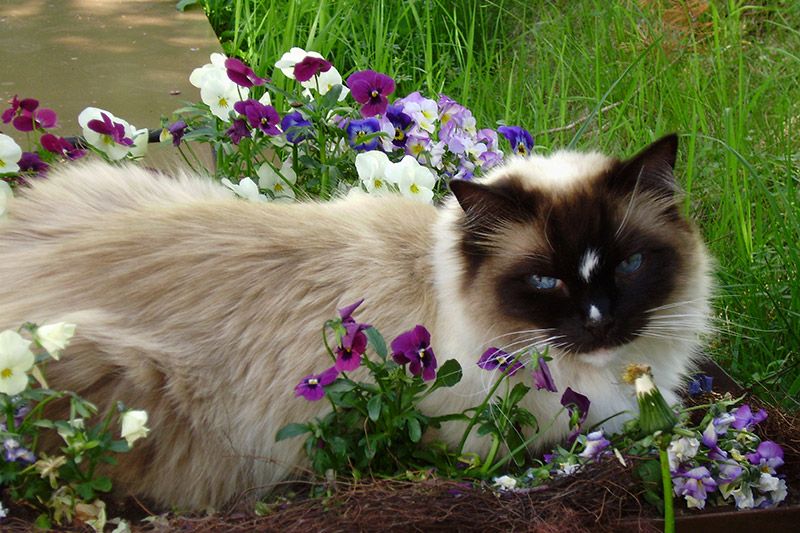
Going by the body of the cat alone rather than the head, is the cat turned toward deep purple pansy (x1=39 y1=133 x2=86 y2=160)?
no

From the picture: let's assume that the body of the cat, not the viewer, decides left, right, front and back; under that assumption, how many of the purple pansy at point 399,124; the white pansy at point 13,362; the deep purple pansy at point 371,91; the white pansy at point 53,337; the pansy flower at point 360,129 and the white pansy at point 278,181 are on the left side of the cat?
4

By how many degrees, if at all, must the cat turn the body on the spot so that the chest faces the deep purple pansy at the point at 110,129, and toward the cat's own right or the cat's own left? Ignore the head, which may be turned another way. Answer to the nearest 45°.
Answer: approximately 135° to the cat's own left

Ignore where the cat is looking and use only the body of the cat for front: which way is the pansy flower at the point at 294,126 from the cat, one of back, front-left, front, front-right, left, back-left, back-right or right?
left

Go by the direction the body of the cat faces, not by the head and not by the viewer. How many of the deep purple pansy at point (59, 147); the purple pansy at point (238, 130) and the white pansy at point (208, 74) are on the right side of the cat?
0

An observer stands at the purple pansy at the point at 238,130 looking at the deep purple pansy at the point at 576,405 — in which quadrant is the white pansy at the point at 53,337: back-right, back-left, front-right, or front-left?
front-right

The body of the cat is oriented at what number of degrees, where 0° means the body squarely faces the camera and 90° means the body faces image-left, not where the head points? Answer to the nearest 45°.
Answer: approximately 270°

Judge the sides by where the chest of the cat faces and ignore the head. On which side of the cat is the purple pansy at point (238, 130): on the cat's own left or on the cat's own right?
on the cat's own left

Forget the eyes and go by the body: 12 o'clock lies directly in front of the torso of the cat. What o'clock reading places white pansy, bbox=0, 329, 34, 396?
The white pansy is roughly at 5 o'clock from the cat.

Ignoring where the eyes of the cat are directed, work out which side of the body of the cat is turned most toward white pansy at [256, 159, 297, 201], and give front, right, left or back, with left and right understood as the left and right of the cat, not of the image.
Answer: left

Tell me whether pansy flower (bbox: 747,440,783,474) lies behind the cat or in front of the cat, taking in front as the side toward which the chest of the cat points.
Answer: in front

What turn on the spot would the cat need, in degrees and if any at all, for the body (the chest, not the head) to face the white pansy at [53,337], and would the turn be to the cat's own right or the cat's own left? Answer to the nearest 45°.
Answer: approximately 135° to the cat's own right

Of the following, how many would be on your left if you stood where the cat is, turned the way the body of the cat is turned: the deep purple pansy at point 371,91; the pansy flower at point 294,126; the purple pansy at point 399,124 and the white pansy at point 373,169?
4

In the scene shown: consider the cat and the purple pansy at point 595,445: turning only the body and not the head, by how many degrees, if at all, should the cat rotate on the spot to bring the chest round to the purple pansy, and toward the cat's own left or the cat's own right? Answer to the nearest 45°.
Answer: approximately 45° to the cat's own right

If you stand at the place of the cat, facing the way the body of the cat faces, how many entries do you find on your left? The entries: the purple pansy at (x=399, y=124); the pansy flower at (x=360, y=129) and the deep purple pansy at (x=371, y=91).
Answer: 3

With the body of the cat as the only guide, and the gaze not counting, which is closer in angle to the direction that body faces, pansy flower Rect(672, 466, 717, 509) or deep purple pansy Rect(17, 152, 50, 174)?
the pansy flower

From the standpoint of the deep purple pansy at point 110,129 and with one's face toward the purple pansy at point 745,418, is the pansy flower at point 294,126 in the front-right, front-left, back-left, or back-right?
front-left
